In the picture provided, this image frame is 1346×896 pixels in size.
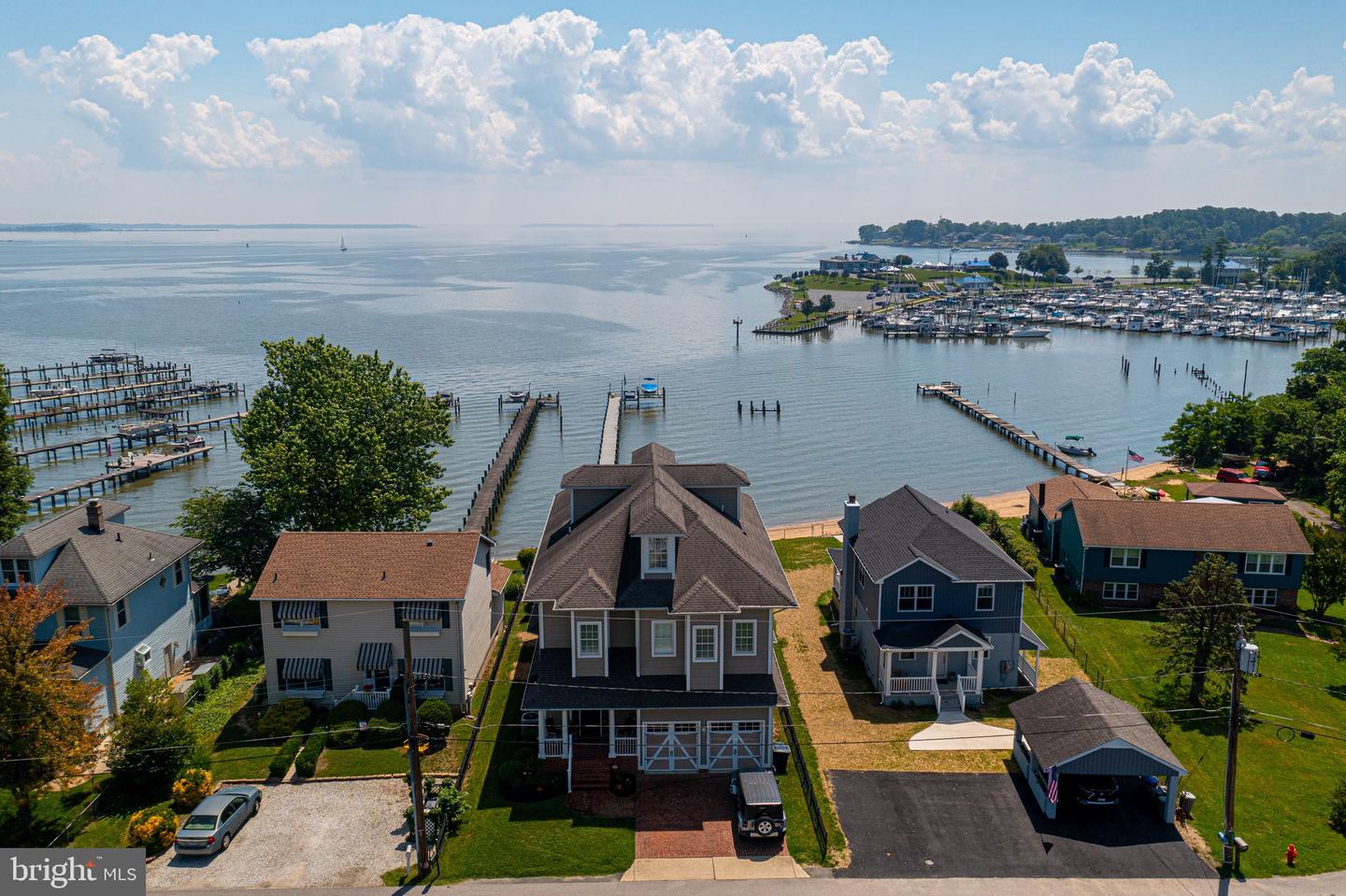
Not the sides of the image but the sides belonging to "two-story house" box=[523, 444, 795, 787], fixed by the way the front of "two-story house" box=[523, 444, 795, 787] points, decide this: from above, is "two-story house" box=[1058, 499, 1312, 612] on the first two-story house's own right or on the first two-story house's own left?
on the first two-story house's own left

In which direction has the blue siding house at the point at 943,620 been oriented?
toward the camera

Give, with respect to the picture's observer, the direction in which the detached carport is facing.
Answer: facing the viewer

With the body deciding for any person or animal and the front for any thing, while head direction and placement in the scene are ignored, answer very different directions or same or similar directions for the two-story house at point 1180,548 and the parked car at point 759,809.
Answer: very different directions

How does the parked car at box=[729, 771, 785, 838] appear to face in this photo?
away from the camera

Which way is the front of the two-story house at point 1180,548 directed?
toward the camera

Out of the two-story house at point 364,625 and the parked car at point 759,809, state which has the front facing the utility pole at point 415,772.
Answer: the two-story house

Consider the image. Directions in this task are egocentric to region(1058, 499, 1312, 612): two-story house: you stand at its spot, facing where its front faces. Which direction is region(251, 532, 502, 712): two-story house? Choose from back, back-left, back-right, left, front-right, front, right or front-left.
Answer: front-right

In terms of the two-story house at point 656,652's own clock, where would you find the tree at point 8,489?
The tree is roughly at 4 o'clock from the two-story house.

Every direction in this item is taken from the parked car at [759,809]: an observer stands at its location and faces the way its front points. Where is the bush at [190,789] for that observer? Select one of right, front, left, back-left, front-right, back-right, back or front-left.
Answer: left

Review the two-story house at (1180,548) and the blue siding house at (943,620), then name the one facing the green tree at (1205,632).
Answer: the two-story house

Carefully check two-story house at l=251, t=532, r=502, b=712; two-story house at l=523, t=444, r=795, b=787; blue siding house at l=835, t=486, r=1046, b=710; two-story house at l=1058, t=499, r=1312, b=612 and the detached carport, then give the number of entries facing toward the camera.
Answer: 5

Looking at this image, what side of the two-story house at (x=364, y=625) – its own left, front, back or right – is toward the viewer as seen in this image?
front

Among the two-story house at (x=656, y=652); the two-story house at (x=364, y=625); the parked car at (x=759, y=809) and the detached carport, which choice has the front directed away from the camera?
the parked car
